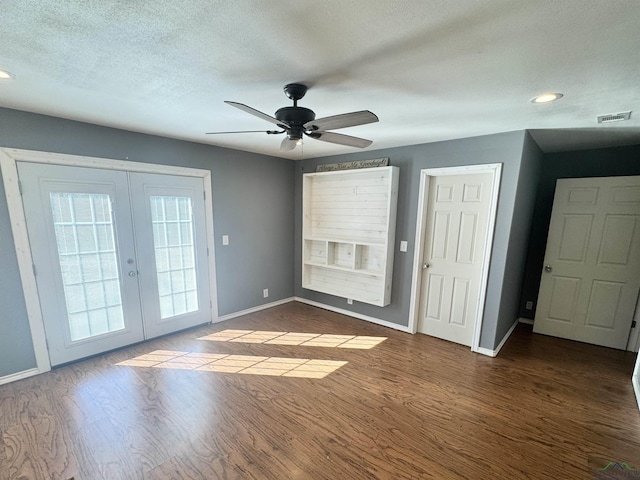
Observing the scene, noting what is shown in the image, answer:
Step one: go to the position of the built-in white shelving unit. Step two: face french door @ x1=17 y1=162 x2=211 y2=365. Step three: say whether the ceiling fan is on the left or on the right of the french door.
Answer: left

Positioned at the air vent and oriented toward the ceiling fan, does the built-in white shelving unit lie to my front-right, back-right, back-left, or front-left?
front-right

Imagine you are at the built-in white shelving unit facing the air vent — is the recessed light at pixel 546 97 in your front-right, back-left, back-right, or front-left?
front-right

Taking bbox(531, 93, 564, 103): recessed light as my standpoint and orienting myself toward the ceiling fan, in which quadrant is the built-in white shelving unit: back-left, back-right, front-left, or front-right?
front-right

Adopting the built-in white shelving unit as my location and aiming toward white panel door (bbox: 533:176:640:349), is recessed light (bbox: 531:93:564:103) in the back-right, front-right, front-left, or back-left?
front-right

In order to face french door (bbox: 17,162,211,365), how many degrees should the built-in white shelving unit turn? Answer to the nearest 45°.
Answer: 0° — it already faces it

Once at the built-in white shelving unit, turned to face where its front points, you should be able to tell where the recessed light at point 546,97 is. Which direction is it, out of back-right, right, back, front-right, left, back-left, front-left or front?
left

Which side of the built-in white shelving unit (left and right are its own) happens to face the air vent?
left

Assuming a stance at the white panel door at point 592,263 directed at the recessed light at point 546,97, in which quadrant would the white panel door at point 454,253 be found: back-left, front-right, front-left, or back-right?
front-right

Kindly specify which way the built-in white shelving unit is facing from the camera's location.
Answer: facing the viewer and to the left of the viewer

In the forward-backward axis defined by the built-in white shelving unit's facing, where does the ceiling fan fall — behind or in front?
in front

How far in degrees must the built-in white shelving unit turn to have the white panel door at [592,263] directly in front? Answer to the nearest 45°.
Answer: approximately 135° to its left
